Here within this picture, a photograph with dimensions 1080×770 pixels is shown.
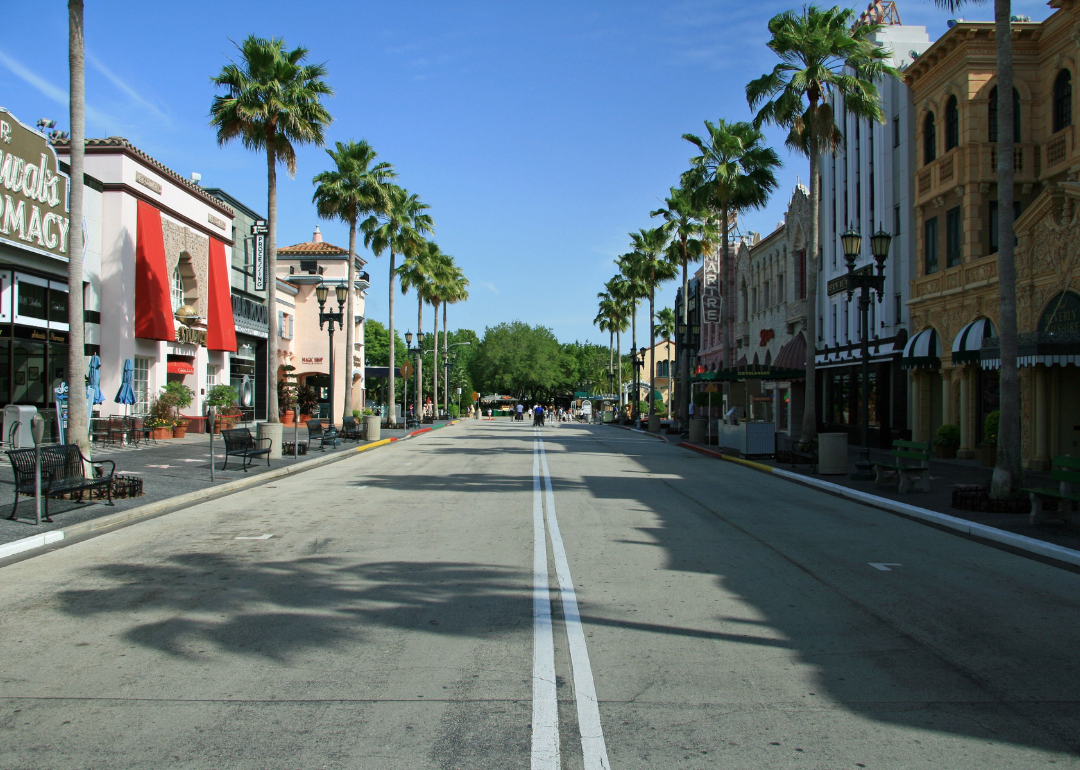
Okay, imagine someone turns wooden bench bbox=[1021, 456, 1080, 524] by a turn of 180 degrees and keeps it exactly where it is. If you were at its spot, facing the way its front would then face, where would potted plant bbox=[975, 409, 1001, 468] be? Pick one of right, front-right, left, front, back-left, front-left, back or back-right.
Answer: front-left

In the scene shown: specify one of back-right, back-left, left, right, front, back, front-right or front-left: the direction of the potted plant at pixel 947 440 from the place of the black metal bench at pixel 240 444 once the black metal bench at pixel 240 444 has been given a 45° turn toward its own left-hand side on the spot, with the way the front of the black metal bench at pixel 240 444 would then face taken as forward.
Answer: front

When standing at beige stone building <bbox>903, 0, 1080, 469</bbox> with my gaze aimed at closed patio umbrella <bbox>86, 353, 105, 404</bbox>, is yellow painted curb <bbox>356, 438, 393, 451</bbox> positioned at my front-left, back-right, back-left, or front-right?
front-right

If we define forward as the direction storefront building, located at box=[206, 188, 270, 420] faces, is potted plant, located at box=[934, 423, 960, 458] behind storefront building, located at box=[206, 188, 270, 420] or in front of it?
in front

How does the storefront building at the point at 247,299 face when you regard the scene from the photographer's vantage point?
facing the viewer and to the right of the viewer

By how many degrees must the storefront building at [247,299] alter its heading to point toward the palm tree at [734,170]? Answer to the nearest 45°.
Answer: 0° — it already faces it

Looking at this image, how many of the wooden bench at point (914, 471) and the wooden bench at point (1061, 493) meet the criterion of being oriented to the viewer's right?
0

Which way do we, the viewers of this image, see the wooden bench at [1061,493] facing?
facing the viewer and to the left of the viewer

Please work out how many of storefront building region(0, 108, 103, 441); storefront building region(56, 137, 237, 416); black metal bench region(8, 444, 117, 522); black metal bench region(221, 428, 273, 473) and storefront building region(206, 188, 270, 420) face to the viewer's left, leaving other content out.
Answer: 0

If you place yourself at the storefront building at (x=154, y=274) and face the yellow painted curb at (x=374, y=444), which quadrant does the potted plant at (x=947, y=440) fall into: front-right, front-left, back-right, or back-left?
front-right

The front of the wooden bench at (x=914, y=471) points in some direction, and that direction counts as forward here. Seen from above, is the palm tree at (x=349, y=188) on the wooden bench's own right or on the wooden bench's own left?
on the wooden bench's own right

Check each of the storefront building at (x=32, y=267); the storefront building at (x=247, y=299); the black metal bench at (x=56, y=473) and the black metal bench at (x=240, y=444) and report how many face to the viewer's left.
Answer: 0

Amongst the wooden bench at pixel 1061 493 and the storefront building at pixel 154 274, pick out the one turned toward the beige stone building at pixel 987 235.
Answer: the storefront building

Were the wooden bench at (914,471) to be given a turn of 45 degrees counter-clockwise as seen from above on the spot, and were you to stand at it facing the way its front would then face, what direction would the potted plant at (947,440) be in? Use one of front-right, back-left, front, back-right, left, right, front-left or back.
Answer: back

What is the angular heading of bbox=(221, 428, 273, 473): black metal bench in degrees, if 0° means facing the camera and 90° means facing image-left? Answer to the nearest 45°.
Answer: approximately 315°

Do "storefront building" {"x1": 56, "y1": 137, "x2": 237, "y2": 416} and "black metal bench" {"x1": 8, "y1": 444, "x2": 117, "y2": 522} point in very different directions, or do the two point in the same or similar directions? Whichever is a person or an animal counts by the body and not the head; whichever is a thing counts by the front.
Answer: same or similar directions
